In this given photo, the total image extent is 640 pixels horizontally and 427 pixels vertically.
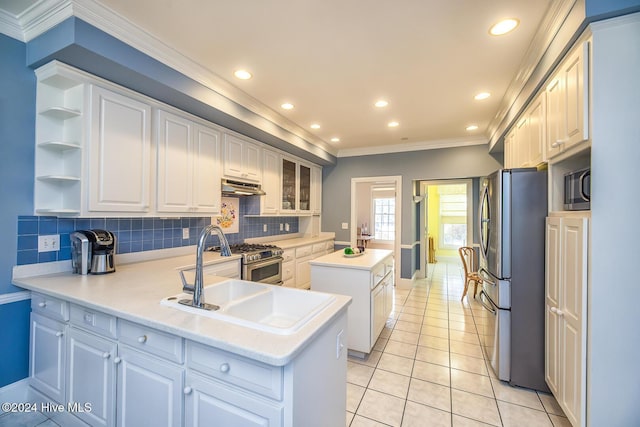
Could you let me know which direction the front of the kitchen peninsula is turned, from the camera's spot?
facing the viewer and to the left of the viewer

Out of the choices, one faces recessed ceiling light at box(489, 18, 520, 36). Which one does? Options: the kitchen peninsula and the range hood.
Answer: the range hood

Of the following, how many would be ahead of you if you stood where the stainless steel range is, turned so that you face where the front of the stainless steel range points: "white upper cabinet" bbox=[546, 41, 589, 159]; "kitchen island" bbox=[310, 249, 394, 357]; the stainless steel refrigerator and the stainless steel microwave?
4

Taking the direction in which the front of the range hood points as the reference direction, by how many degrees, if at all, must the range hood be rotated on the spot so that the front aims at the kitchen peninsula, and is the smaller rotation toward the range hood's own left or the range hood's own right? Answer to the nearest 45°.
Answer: approximately 45° to the range hood's own right

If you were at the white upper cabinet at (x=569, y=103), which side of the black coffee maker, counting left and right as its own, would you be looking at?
front

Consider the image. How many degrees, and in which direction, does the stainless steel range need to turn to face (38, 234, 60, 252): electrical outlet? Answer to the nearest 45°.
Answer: approximately 90° to its right

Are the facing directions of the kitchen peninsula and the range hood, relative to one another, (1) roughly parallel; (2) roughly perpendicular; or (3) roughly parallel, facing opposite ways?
roughly perpendicular

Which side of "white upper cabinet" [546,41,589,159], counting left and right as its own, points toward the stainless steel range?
front

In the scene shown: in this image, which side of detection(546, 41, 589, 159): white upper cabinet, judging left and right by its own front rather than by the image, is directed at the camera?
left

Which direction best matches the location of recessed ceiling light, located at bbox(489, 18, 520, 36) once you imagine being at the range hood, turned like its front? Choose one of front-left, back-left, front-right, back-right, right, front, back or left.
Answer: front

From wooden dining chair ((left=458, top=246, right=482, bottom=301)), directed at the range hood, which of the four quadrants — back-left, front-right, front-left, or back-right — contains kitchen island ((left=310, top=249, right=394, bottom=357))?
front-left
